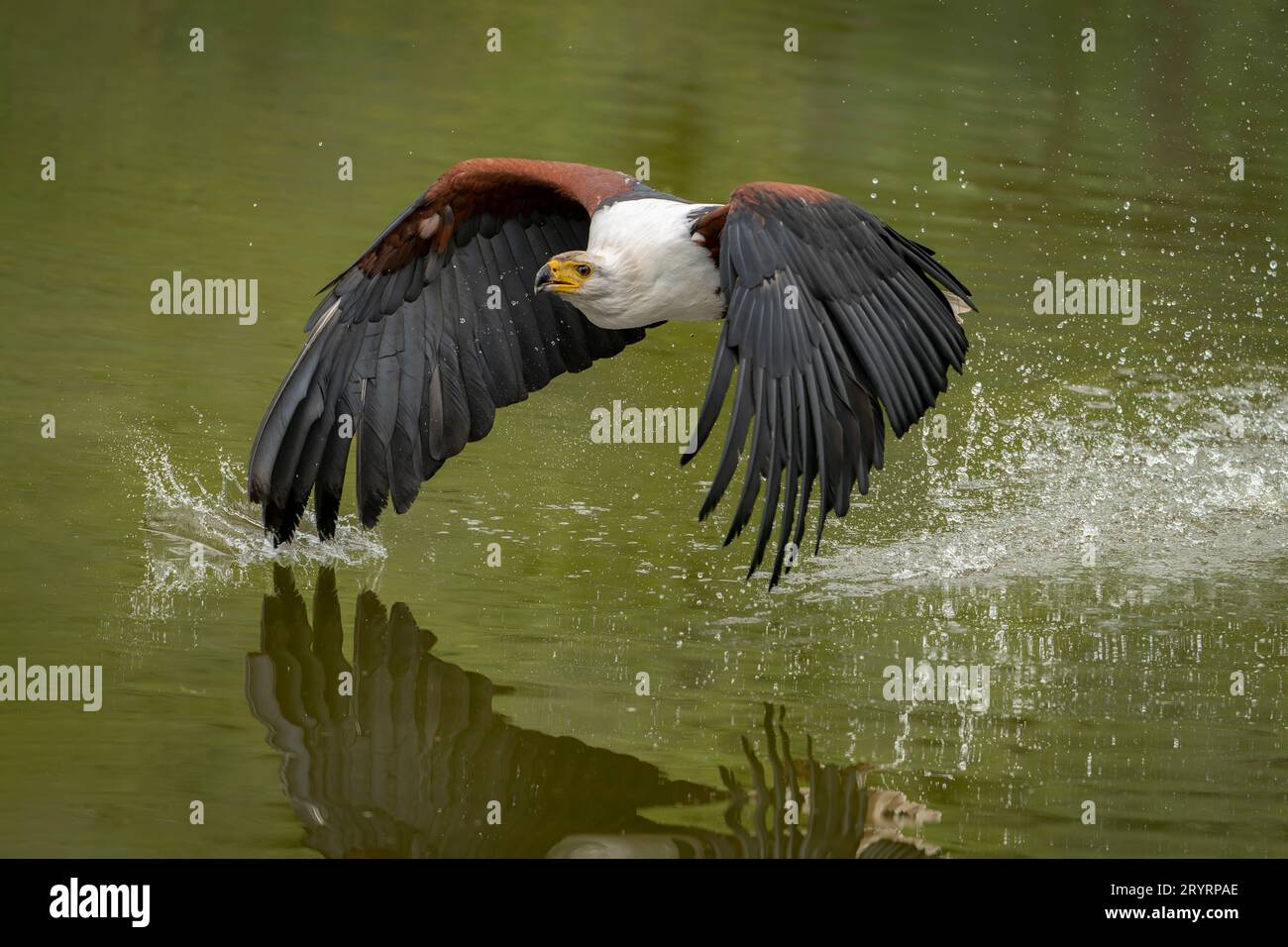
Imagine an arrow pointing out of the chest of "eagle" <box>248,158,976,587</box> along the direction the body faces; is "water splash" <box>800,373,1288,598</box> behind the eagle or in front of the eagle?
behind

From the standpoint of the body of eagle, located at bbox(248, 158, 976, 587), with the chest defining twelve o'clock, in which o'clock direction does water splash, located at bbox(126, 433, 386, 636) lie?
The water splash is roughly at 2 o'clock from the eagle.

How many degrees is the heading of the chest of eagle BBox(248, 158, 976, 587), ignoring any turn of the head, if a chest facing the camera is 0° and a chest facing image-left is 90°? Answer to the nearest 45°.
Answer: approximately 45°
